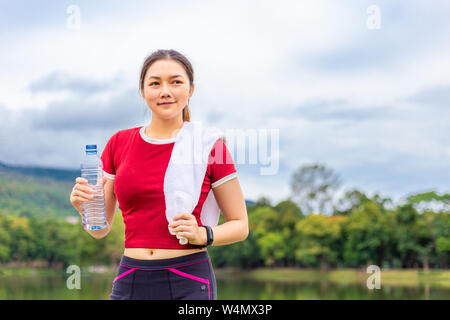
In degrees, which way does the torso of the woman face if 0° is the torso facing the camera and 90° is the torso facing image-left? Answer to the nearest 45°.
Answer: approximately 45°
